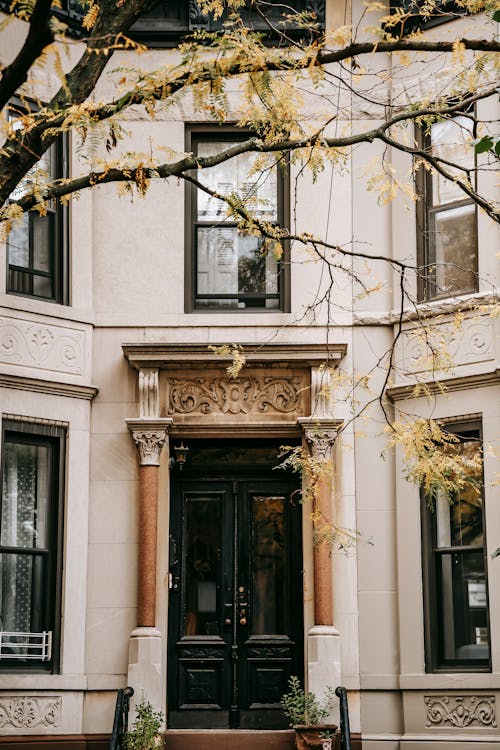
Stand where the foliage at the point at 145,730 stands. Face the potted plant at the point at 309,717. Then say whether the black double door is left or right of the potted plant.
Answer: left

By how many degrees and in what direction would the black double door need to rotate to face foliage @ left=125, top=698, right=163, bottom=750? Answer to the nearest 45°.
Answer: approximately 45° to its right

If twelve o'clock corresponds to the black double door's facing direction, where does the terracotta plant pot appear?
The terracotta plant pot is roughly at 11 o'clock from the black double door.

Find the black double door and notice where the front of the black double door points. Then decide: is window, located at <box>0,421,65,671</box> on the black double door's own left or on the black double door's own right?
on the black double door's own right

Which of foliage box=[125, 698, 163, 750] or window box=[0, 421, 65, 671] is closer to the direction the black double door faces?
the foliage

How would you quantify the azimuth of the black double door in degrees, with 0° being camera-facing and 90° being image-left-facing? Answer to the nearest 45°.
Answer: approximately 0°
